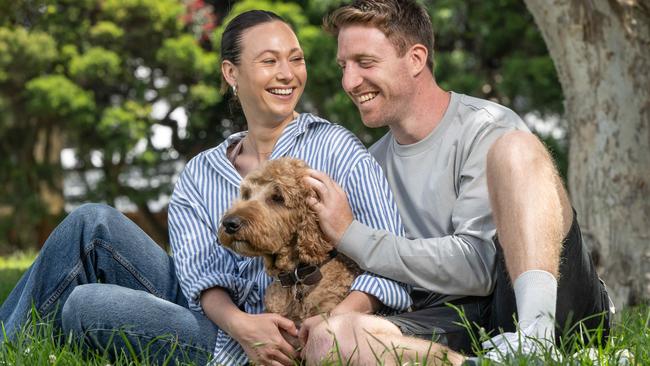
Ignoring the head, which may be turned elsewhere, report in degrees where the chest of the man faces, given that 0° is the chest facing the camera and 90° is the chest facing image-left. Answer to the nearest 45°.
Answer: approximately 45°

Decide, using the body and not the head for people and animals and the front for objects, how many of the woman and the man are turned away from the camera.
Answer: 0

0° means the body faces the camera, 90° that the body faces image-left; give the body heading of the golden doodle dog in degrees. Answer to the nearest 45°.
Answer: approximately 45°

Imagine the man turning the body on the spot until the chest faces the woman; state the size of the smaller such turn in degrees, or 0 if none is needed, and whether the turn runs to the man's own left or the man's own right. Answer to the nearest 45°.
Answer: approximately 45° to the man's own right

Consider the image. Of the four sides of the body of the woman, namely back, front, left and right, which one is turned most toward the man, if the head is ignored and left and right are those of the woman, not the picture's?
left

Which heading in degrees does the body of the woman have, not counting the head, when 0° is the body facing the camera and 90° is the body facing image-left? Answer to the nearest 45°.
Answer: approximately 45°

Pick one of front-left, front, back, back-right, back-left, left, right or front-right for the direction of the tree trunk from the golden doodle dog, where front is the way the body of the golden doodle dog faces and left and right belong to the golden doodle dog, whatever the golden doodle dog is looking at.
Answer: back

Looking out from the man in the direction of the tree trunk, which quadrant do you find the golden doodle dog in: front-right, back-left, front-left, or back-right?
back-left
